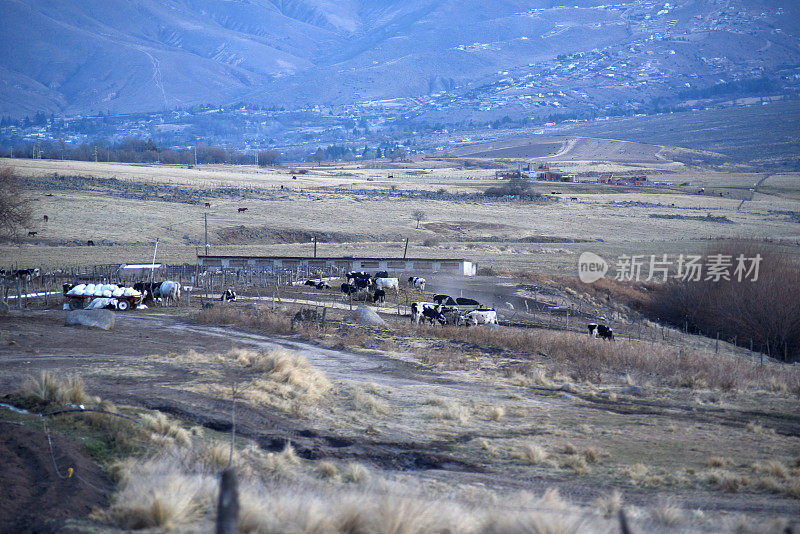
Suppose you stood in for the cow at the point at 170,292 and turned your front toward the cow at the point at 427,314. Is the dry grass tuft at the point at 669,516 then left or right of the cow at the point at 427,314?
right

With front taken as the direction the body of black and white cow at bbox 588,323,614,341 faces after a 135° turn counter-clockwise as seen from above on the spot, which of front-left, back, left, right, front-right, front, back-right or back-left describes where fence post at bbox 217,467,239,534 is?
back-left

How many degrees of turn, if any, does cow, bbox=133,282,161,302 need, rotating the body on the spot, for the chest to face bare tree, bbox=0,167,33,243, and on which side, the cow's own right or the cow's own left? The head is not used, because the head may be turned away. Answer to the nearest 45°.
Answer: approximately 45° to the cow's own right

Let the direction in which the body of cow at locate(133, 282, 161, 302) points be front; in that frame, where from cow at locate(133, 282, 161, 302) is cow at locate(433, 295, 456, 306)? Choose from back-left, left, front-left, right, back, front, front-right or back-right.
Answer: back

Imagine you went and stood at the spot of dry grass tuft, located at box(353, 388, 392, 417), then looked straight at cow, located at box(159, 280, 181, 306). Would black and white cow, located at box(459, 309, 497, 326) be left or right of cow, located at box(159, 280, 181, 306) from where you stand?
right

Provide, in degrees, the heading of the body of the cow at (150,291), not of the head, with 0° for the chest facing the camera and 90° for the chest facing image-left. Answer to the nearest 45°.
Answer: approximately 90°

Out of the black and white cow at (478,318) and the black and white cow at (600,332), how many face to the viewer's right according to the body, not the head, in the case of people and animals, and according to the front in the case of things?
1

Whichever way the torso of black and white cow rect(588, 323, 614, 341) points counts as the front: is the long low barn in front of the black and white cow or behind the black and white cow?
behind

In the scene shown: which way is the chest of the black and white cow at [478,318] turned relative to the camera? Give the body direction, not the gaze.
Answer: to the viewer's left
